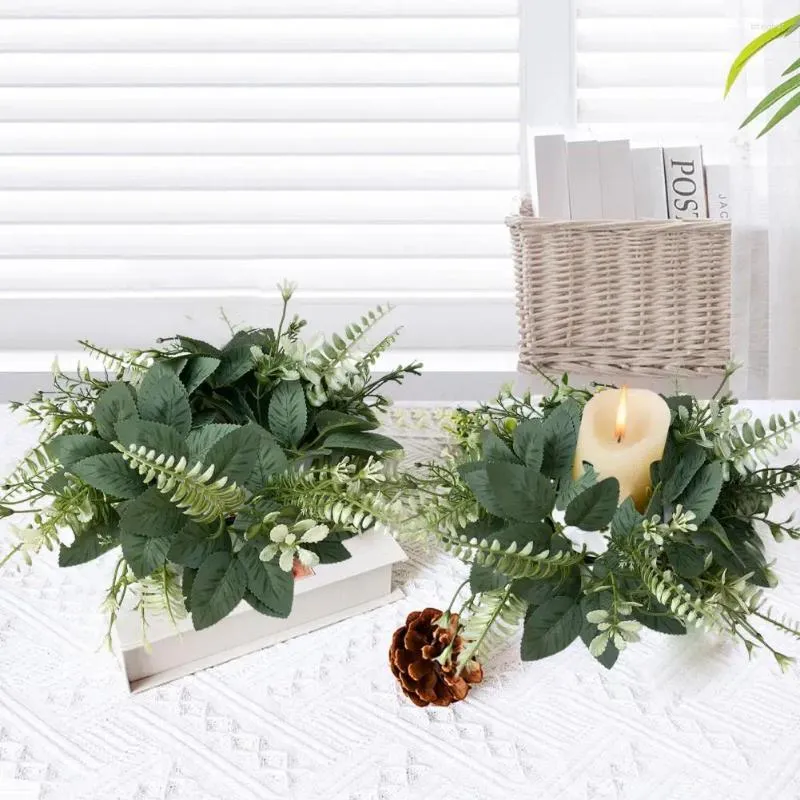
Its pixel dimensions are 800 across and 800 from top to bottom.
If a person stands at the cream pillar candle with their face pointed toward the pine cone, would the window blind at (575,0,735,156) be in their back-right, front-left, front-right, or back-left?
back-right

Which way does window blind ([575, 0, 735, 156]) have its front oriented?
toward the camera

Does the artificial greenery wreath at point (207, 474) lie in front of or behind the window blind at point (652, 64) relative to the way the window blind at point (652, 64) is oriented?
in front

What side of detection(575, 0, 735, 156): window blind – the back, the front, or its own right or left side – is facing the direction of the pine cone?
front

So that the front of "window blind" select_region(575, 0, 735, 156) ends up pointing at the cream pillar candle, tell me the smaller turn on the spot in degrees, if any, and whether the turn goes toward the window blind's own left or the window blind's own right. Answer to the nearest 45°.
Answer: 0° — it already faces it

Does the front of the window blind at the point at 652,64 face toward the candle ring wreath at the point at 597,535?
yes
